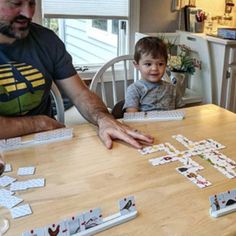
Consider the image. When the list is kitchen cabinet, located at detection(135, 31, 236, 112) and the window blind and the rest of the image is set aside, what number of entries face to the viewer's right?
0

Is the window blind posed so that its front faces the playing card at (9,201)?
yes

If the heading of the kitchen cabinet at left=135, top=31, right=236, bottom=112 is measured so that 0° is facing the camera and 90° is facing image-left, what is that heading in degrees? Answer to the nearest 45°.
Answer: approximately 45°

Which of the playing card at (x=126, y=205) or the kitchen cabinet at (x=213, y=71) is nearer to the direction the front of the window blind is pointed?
the playing card

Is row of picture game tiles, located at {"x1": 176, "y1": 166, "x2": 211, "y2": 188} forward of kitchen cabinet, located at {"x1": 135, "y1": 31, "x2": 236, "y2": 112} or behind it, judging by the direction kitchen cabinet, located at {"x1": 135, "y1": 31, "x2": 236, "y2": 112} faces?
forward

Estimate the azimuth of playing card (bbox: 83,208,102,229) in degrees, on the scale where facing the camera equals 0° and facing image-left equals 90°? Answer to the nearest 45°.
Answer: approximately 315°

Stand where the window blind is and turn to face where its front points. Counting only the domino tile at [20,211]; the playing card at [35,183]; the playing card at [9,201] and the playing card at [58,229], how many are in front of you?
4

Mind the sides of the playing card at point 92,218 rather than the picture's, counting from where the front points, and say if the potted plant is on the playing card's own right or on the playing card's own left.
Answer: on the playing card's own left

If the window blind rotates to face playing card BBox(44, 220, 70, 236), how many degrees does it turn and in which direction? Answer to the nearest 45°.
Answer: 0° — it already faces it

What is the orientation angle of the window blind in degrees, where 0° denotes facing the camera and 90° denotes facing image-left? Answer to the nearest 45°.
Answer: approximately 0°

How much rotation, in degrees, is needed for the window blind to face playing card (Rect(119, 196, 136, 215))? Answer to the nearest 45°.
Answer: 0° — it already faces it

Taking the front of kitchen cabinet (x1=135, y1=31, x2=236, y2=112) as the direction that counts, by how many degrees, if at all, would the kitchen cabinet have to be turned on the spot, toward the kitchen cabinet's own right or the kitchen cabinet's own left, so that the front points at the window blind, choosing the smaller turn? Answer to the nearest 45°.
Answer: approximately 45° to the kitchen cabinet's own right
